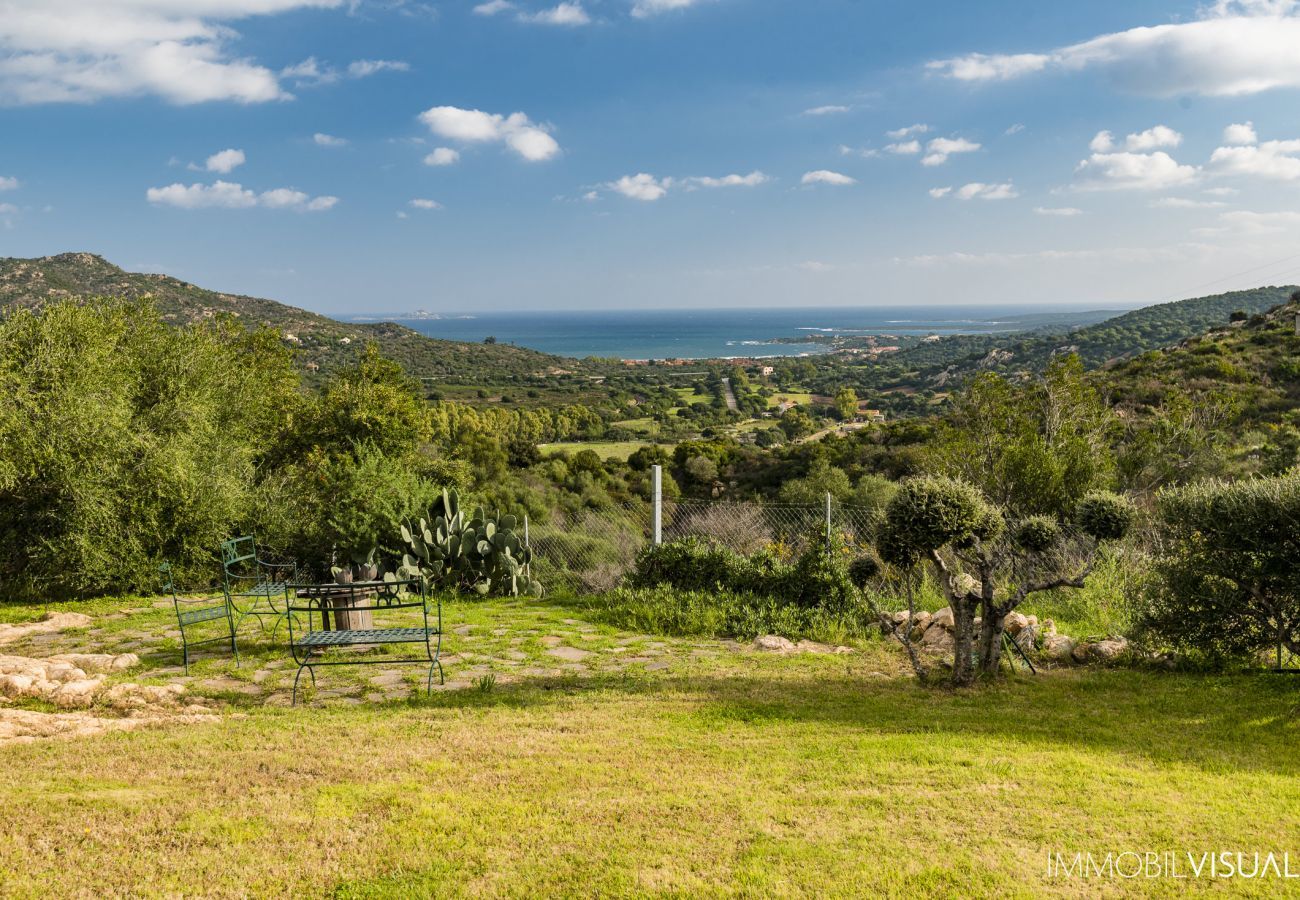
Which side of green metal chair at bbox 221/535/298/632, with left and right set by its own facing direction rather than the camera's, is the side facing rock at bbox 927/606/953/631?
front

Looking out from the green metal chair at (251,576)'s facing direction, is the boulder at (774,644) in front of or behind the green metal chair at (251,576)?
in front

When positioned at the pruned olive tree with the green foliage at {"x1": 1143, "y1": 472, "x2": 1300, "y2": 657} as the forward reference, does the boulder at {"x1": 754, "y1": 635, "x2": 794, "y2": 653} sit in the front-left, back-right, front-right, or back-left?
back-left

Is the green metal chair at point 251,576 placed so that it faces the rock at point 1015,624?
yes

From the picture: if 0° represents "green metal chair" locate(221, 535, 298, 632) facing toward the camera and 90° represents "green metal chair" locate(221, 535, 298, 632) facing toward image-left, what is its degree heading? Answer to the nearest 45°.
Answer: approximately 315°

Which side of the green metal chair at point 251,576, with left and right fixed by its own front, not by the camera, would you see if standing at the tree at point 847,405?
left

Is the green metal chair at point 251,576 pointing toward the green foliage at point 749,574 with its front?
yes
